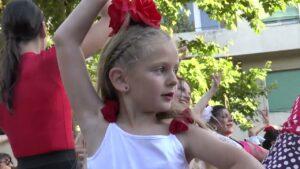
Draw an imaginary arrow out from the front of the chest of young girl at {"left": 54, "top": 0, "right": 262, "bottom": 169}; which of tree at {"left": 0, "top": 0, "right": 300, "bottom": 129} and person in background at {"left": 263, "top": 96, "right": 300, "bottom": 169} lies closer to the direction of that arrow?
the person in background

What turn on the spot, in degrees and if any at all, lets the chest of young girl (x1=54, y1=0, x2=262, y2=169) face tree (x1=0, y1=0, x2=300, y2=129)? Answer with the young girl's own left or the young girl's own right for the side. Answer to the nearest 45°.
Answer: approximately 135° to the young girl's own left

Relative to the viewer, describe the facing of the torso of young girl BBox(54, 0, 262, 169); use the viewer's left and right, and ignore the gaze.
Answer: facing the viewer and to the right of the viewer
